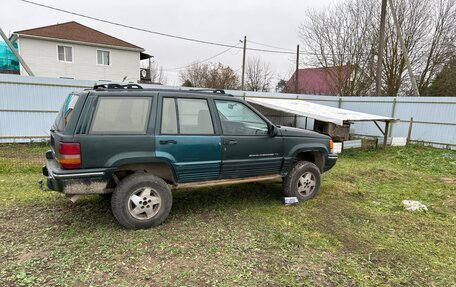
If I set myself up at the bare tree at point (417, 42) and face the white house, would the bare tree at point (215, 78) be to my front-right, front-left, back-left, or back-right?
front-right

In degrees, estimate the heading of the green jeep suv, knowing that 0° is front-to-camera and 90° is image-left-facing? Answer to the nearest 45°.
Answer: approximately 225°

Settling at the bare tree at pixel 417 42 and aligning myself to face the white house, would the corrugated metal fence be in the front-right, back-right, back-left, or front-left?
front-left

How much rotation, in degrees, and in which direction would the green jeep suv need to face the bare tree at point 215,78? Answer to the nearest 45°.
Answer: approximately 45° to its left

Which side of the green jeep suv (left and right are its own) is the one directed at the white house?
left

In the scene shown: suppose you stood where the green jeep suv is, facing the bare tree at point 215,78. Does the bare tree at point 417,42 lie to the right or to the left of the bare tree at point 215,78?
right

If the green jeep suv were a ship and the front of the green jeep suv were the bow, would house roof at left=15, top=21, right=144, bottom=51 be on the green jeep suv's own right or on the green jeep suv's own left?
on the green jeep suv's own left

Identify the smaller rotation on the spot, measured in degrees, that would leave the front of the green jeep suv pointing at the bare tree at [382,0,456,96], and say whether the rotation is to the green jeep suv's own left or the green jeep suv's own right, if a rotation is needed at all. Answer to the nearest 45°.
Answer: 0° — it already faces it

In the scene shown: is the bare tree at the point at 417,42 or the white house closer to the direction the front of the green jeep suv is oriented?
the bare tree
